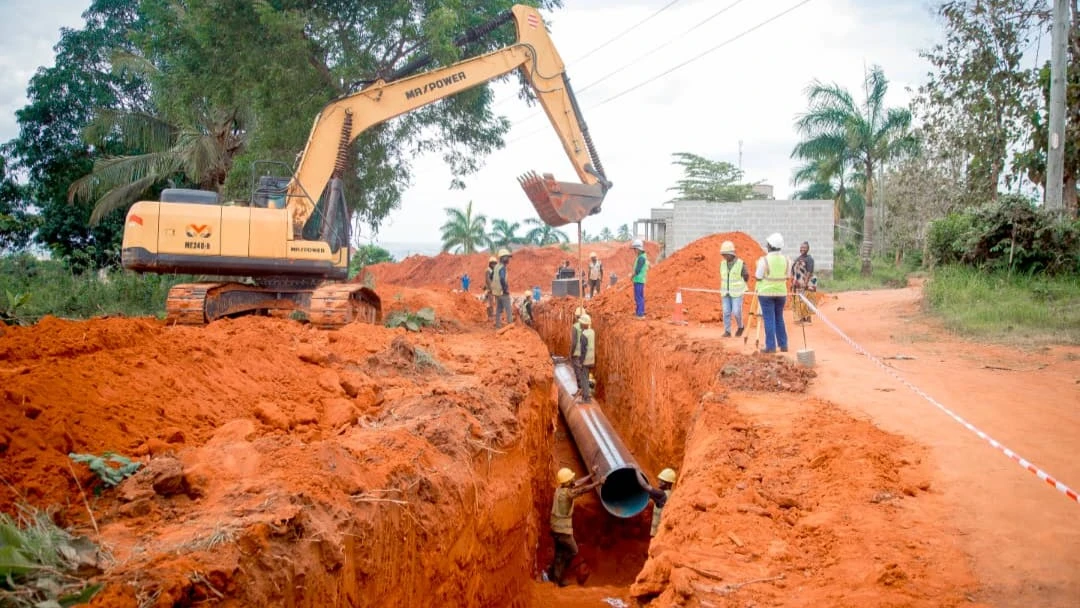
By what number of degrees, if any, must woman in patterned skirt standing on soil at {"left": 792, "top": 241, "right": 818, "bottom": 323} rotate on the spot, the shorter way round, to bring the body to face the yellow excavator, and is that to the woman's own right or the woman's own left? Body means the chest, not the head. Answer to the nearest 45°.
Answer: approximately 45° to the woman's own right

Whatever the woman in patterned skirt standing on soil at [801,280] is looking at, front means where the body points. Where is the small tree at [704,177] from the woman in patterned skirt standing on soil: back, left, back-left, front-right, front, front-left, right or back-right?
back-right

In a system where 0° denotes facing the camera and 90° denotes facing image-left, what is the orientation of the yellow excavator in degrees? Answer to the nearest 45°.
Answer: approximately 270°

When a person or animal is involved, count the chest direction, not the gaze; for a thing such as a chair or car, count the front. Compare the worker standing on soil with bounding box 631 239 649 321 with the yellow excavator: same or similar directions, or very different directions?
very different directions

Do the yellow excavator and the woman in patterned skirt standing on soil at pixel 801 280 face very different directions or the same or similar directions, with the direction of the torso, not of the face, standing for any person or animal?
very different directions
